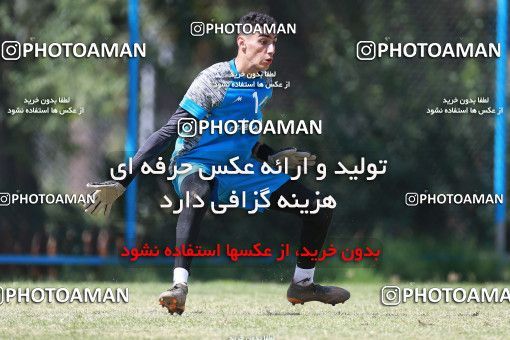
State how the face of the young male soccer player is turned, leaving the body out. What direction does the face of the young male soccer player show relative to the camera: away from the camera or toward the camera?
toward the camera
